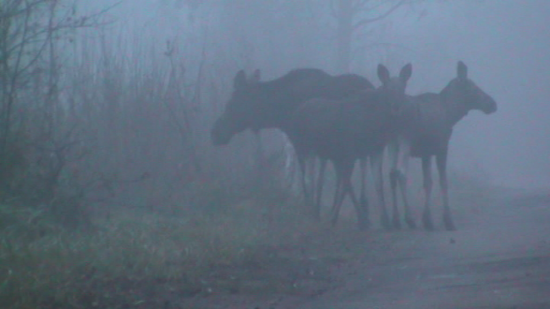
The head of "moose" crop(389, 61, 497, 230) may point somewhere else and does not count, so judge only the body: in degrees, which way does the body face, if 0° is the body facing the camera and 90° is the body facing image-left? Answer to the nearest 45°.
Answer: approximately 315°

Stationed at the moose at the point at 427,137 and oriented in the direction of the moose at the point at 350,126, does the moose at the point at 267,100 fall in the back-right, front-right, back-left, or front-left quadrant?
front-right

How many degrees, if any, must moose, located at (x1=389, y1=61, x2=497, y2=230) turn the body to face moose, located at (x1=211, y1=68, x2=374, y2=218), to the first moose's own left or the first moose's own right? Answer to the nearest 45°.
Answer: approximately 135° to the first moose's own right

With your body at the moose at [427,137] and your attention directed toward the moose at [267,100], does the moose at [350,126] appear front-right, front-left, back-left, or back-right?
front-left

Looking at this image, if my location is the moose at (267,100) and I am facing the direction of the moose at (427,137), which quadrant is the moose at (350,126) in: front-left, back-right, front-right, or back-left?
front-right
